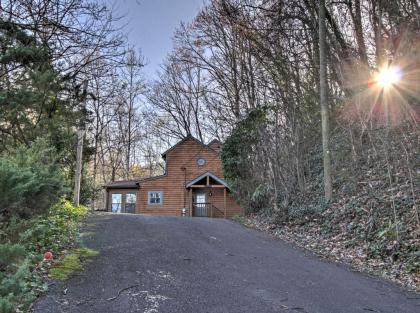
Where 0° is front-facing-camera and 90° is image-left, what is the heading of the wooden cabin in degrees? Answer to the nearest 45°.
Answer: approximately 0°

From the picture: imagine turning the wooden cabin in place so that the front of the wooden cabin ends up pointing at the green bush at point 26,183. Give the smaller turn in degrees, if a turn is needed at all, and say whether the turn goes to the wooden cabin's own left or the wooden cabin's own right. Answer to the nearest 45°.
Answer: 0° — it already faces it

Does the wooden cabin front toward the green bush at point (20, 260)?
yes
